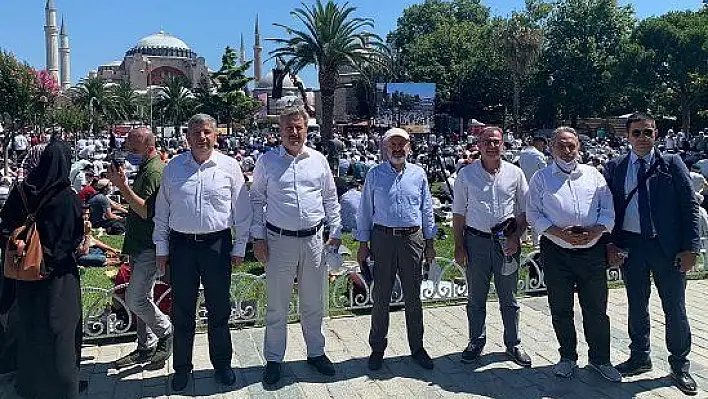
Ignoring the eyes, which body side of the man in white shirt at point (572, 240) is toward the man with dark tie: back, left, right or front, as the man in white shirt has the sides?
left

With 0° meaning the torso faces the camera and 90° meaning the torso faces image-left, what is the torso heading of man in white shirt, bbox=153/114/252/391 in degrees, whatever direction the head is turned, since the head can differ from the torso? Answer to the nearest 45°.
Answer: approximately 0°

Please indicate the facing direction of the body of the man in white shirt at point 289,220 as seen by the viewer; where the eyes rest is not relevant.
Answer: toward the camera

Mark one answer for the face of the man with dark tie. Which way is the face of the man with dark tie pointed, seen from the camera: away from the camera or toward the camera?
toward the camera

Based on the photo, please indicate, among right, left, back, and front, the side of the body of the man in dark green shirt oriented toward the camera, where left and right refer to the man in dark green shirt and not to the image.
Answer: left

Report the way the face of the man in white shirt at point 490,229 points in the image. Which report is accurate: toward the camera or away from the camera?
toward the camera

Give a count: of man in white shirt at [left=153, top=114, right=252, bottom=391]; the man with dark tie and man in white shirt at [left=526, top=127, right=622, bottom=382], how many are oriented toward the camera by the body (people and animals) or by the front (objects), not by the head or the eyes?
3

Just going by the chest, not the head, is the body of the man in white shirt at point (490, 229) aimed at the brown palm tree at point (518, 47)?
no

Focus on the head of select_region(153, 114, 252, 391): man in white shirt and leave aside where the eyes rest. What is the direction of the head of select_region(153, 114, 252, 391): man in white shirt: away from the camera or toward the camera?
toward the camera

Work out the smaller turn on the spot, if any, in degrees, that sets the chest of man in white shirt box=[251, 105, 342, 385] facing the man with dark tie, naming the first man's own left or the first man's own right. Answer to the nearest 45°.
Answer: approximately 90° to the first man's own left

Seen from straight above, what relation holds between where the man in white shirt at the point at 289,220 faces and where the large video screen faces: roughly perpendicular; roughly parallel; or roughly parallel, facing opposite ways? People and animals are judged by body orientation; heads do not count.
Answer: roughly parallel

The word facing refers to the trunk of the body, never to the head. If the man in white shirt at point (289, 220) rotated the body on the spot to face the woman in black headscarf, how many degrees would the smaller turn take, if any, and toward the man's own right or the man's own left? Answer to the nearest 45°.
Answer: approximately 90° to the man's own right

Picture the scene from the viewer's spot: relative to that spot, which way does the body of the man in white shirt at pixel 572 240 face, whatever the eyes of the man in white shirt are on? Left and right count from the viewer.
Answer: facing the viewer

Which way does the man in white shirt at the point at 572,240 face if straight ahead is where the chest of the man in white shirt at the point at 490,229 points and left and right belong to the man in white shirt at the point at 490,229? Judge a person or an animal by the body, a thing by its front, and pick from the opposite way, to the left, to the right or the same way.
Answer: the same way

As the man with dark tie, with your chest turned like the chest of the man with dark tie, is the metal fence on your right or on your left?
on your right

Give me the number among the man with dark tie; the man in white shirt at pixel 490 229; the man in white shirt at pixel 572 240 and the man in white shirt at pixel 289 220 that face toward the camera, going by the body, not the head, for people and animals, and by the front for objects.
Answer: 4

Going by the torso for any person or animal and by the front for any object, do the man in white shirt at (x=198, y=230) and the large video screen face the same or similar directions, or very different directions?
same or similar directions

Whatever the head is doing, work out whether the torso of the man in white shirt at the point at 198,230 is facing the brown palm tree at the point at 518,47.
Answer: no
